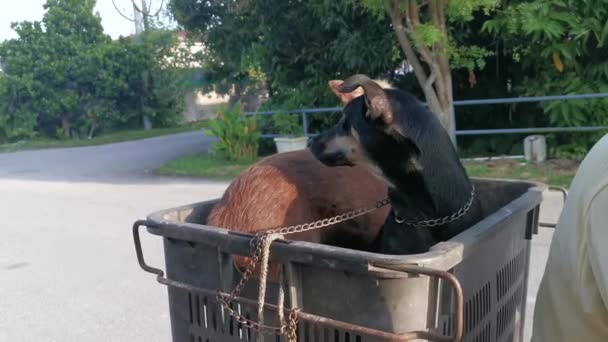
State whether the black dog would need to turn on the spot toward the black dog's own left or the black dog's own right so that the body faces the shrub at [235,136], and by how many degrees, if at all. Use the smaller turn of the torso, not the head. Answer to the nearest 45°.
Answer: approximately 90° to the black dog's own right

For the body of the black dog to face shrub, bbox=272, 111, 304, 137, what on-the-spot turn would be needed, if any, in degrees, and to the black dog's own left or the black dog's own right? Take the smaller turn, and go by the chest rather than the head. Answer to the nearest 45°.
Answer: approximately 90° to the black dog's own right

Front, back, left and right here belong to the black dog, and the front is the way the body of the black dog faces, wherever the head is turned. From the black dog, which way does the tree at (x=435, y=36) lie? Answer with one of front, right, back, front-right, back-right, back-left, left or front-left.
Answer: right

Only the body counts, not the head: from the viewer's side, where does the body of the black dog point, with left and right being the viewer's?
facing to the left of the viewer

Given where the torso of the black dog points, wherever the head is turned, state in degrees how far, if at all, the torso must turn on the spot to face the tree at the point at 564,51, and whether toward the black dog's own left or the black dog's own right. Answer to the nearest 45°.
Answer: approximately 90° to the black dog's own right

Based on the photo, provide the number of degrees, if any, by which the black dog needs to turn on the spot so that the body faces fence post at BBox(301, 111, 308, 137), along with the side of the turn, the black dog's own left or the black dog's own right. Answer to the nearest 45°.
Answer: approximately 90° to the black dog's own right

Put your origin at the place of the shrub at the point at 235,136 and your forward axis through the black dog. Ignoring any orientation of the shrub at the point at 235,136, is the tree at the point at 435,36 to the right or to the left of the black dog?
left

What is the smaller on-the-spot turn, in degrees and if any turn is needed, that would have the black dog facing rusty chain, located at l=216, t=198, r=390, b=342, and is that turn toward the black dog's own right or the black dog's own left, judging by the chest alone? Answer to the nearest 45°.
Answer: approximately 45° to the black dog's own left

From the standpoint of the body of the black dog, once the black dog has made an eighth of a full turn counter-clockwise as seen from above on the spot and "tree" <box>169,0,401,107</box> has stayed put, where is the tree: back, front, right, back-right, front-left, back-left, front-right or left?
back-right
